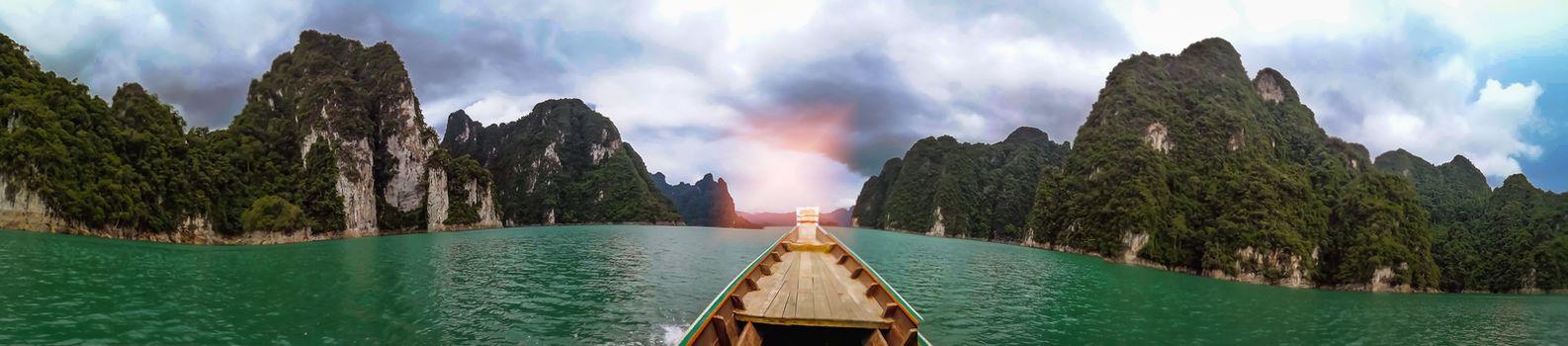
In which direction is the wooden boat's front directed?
away from the camera
